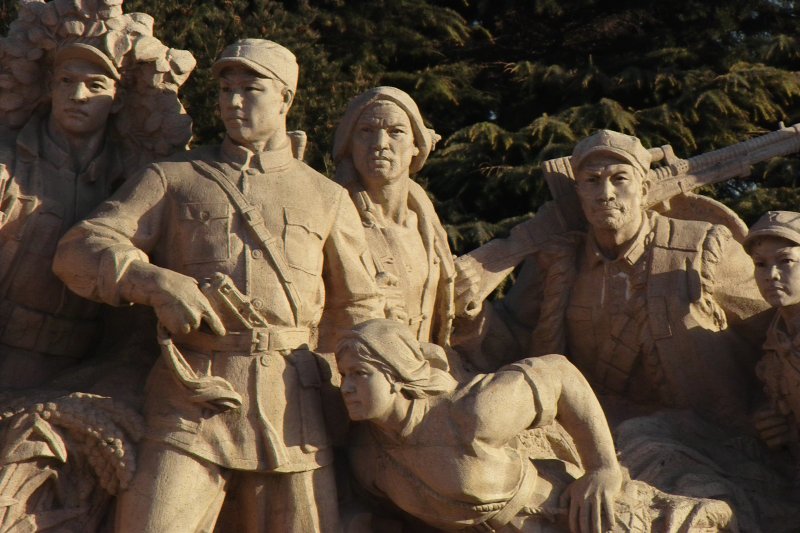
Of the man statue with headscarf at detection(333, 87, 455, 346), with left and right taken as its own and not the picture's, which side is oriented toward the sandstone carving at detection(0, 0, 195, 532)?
right

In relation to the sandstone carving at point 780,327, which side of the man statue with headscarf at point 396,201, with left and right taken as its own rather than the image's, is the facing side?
left

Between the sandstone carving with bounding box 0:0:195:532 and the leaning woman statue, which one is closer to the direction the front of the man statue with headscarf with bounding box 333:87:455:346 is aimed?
the leaning woman statue

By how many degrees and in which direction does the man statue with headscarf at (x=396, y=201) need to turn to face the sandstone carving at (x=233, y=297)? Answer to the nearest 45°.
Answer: approximately 45° to its right

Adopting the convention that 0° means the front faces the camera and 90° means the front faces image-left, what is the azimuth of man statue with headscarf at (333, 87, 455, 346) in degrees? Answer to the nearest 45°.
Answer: approximately 0°
